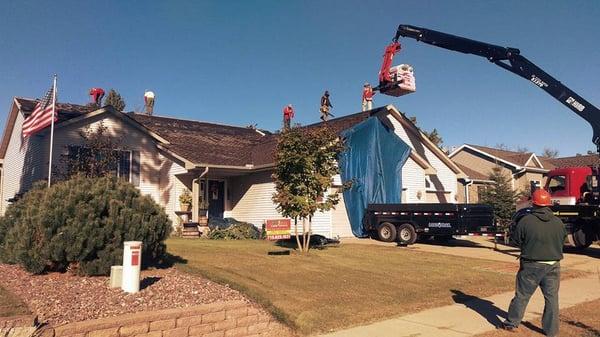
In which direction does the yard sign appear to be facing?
toward the camera

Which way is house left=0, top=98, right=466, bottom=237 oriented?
toward the camera

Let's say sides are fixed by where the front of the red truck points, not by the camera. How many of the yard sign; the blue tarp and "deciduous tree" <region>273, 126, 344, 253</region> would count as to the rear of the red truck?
0

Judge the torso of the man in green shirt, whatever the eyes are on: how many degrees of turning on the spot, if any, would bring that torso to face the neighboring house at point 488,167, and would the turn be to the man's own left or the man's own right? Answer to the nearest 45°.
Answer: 0° — they already face it

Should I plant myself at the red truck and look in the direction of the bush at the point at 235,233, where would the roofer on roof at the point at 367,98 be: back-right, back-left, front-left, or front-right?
front-right

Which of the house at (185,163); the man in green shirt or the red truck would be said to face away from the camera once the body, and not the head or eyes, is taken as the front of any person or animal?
the man in green shirt

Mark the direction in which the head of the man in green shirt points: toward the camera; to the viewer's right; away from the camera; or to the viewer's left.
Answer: away from the camera

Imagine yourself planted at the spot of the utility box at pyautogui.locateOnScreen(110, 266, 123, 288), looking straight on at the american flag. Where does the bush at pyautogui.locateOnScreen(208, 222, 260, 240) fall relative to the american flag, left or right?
right

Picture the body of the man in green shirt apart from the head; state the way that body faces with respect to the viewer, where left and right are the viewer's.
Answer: facing away from the viewer

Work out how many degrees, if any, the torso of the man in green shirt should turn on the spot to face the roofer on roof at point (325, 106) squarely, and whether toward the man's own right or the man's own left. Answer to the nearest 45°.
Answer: approximately 45° to the man's own left

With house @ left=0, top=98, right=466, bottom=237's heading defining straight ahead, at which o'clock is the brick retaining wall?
The brick retaining wall is roughly at 12 o'clock from the house.

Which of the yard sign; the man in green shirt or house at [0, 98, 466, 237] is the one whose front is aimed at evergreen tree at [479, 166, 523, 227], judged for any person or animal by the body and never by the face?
the man in green shirt

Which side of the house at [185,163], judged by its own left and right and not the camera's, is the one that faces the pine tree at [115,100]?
back

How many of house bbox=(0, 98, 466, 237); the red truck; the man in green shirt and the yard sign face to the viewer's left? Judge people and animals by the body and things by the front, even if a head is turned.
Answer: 1

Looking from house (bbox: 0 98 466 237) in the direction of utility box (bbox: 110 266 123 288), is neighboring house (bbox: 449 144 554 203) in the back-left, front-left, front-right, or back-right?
back-left

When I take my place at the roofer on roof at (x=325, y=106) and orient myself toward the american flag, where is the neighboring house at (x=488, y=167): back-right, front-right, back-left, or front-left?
back-right
